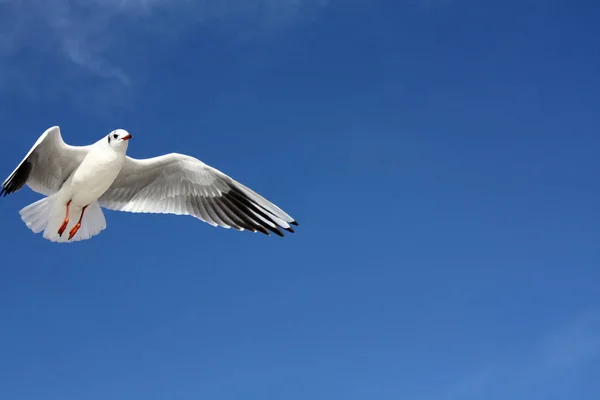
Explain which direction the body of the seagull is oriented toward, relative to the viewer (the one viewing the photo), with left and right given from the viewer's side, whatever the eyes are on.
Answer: facing the viewer and to the right of the viewer
